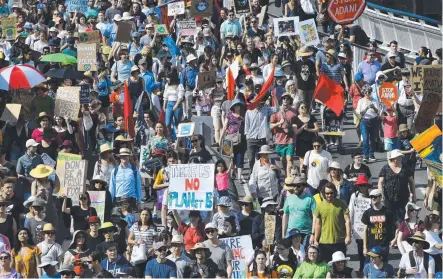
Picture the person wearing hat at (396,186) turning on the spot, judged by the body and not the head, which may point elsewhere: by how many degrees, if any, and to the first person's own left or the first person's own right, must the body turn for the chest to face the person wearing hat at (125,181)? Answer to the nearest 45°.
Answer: approximately 90° to the first person's own right

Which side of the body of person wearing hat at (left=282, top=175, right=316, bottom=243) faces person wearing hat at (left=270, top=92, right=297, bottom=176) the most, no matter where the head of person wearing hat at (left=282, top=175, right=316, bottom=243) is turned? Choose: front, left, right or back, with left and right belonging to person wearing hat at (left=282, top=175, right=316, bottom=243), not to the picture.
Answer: back

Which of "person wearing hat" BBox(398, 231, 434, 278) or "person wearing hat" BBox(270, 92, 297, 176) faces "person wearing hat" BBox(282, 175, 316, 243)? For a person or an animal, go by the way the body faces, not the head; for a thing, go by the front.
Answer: "person wearing hat" BBox(270, 92, 297, 176)

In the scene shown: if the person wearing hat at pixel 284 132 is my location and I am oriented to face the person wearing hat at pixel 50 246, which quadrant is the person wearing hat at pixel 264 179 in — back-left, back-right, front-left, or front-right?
front-left

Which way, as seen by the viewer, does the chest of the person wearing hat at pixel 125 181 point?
toward the camera

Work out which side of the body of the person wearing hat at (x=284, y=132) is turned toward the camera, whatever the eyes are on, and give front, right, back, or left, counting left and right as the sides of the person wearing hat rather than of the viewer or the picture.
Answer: front

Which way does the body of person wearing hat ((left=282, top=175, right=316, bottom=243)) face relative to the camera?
toward the camera

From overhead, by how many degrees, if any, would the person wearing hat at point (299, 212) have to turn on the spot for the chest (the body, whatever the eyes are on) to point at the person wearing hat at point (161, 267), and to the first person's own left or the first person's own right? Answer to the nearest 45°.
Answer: approximately 45° to the first person's own right

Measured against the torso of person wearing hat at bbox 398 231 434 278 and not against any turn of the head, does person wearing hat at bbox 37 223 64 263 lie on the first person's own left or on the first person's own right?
on the first person's own right

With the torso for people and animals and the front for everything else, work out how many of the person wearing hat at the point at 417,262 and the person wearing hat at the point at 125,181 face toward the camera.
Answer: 2

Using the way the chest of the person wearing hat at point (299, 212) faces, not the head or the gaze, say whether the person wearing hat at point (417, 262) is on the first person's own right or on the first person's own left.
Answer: on the first person's own left

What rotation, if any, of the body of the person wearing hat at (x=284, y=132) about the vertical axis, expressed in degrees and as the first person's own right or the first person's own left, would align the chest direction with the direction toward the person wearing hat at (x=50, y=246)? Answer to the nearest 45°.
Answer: approximately 45° to the first person's own right

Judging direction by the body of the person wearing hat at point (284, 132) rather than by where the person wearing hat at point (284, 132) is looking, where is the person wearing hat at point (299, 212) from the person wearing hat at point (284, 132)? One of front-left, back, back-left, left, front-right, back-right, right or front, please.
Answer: front

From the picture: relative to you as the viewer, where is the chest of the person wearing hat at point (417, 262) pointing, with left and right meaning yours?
facing the viewer
